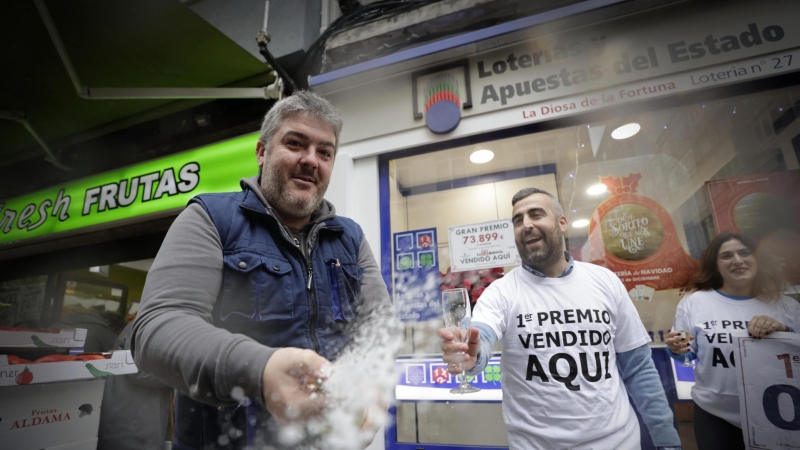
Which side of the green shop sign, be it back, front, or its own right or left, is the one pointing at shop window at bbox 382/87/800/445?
left

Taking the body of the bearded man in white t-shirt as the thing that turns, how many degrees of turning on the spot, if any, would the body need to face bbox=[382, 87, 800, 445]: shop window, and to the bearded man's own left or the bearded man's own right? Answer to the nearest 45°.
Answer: approximately 135° to the bearded man's own left

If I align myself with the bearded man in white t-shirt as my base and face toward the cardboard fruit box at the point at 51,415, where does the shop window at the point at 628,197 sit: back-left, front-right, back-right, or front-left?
back-right

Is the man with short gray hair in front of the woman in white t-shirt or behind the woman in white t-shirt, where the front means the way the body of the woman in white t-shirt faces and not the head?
in front

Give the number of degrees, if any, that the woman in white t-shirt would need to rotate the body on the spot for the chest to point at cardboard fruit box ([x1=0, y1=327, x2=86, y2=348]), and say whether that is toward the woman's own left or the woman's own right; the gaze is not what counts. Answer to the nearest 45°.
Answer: approximately 45° to the woman's own right

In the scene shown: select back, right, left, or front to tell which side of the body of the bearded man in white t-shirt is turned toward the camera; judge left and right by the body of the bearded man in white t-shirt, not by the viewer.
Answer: front

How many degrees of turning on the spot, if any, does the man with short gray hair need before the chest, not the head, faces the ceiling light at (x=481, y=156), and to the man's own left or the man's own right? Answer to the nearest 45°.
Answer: approximately 90° to the man's own left

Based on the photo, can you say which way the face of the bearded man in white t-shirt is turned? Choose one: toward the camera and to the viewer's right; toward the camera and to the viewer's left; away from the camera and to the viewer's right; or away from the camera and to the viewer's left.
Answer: toward the camera and to the viewer's left

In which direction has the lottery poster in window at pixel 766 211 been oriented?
toward the camera

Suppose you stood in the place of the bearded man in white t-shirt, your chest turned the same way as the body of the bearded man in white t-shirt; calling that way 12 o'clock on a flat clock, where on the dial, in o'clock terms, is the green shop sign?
The green shop sign is roughly at 3 o'clock from the bearded man in white t-shirt.

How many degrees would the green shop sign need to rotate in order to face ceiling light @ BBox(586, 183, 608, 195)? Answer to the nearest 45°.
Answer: approximately 90° to its left

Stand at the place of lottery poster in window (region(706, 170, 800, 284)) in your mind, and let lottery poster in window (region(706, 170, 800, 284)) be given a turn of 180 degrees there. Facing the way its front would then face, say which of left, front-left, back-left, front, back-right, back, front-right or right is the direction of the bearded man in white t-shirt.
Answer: back-left
